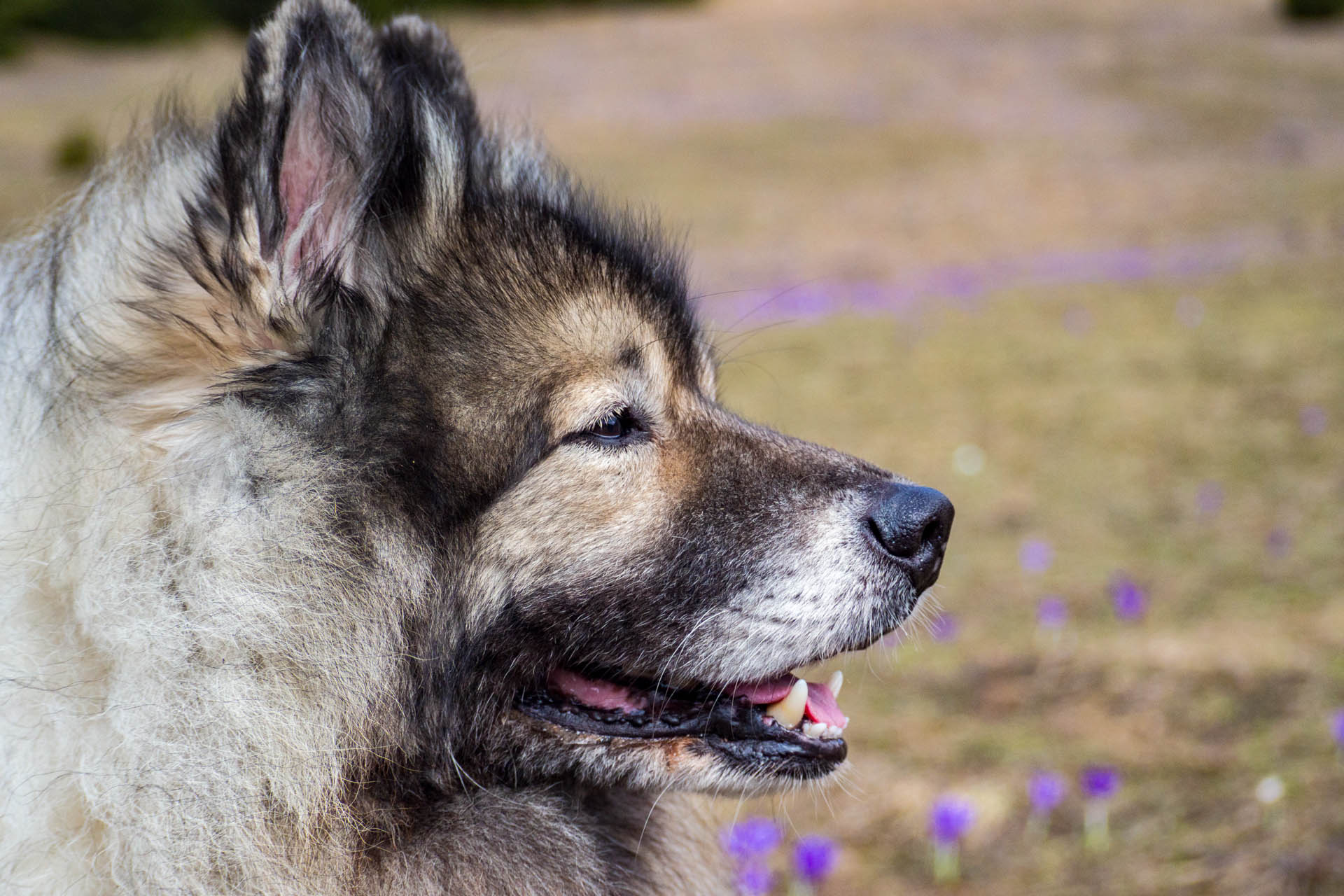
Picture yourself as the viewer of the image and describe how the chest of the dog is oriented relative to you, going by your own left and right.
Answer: facing to the right of the viewer

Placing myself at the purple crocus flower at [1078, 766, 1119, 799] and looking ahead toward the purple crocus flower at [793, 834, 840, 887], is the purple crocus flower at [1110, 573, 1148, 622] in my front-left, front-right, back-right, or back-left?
back-right

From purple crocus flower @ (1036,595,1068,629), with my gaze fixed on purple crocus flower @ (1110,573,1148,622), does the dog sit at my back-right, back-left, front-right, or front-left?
back-right

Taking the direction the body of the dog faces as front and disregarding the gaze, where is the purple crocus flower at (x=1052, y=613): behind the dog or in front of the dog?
in front

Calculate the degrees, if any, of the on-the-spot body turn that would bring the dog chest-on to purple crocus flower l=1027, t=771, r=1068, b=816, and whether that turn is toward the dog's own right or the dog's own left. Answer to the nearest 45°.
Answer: approximately 90° to the dog's own left

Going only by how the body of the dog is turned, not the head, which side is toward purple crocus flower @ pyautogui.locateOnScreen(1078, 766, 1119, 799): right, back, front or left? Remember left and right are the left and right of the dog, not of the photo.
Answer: left

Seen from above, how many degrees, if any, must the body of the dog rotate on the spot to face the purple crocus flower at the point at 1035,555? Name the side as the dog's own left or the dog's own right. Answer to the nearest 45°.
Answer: approximately 45° to the dog's own left

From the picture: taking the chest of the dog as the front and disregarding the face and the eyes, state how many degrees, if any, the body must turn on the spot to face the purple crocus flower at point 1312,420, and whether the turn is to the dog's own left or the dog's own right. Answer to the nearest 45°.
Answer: approximately 45° to the dog's own left

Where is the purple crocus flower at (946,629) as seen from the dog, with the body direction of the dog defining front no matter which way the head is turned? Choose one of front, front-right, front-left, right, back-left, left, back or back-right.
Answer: front-left

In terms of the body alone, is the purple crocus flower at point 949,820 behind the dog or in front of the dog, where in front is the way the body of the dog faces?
in front
